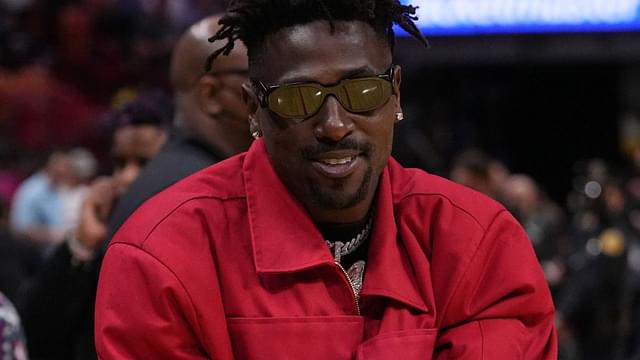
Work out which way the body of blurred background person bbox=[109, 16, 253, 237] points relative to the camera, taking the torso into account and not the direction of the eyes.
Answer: to the viewer's right

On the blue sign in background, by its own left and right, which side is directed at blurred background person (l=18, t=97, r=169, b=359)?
front

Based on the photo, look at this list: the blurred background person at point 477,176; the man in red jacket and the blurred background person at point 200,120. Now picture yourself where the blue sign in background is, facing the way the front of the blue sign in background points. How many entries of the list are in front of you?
3

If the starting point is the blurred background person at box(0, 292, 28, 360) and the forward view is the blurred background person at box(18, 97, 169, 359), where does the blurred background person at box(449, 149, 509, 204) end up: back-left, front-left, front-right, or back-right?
front-right

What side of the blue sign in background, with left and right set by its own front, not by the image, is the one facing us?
front

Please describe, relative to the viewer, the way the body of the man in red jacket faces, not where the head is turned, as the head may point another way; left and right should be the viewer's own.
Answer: facing the viewer

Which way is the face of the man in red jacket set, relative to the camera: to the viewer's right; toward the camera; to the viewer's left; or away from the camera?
toward the camera

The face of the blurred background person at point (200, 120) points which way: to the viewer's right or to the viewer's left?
to the viewer's right

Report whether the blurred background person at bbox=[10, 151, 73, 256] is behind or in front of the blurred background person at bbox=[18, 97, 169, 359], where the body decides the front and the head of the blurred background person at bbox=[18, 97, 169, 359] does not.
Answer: behind

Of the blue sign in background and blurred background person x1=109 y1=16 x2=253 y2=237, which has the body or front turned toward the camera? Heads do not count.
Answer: the blue sign in background

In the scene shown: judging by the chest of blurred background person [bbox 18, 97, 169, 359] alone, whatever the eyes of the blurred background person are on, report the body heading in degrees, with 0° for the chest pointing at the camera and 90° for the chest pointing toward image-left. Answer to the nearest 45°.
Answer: approximately 315°

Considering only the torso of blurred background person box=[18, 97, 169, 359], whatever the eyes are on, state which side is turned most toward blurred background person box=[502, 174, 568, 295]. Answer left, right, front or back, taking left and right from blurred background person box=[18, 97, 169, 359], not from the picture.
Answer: left
